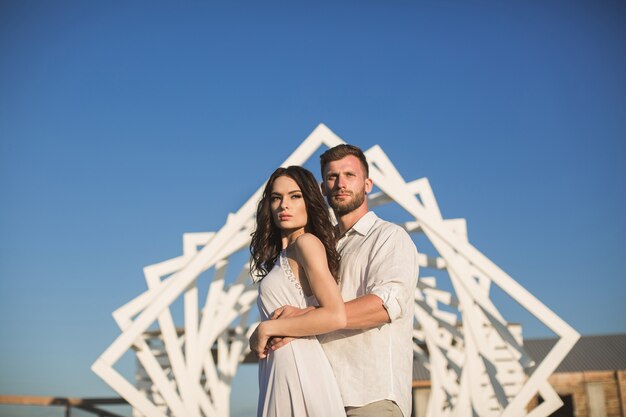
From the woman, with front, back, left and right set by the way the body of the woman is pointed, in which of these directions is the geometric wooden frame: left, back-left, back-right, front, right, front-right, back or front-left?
back-right

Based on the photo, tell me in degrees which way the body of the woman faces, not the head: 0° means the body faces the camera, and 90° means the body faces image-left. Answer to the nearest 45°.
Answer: approximately 45°

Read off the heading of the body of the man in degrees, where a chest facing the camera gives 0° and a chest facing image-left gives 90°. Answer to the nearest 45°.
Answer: approximately 45°

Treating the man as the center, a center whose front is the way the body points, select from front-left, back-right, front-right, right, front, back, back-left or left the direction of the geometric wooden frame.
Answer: back-right
